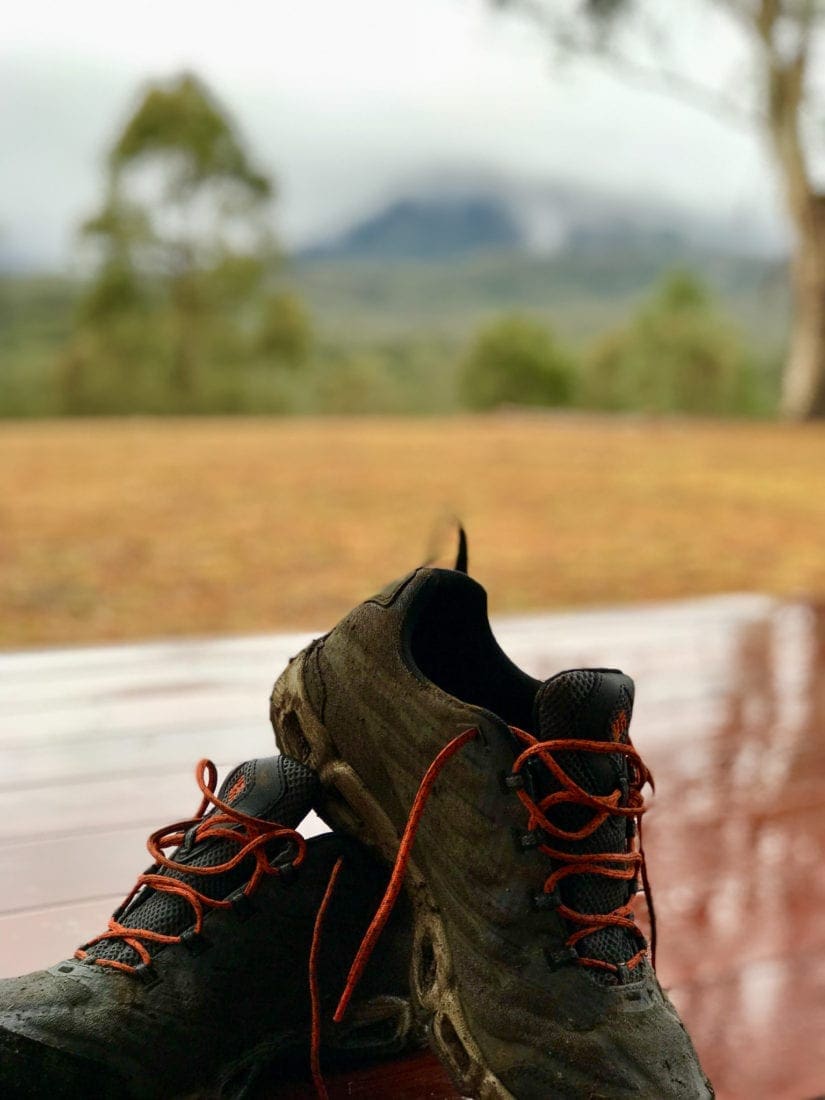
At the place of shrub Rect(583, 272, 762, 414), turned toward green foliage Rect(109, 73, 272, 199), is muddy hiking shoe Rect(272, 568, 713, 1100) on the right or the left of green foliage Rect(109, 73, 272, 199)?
left

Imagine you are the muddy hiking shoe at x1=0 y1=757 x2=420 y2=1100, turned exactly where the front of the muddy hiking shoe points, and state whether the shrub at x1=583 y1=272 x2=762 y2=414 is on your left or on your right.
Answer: on your right

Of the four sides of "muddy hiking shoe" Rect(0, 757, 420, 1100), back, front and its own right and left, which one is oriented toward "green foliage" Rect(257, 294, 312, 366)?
right

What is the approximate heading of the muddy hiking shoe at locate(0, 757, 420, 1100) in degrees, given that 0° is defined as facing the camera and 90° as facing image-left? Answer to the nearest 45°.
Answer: approximately 90°

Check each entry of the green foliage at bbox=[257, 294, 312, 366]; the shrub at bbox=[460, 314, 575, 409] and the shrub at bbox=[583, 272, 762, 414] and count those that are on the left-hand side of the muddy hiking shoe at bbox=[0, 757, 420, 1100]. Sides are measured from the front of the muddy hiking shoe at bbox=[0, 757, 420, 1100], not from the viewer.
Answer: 0

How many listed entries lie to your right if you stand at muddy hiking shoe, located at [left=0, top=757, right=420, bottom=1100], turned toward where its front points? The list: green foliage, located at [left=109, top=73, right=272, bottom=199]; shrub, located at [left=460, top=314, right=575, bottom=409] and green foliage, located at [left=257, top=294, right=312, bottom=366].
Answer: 3

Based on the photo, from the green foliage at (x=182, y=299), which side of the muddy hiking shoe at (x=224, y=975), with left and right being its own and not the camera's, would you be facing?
right

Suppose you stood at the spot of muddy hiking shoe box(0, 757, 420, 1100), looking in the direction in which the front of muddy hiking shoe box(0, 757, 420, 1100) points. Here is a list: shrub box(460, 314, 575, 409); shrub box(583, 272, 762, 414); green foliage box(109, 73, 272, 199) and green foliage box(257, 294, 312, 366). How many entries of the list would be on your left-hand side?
0

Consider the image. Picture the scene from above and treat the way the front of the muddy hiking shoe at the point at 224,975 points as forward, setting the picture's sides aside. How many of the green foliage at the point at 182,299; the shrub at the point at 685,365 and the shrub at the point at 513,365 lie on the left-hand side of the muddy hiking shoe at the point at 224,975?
0

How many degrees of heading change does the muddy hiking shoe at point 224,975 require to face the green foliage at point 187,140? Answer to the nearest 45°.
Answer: approximately 90° to its right

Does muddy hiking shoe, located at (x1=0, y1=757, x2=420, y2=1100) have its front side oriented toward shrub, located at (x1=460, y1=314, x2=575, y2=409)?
no
